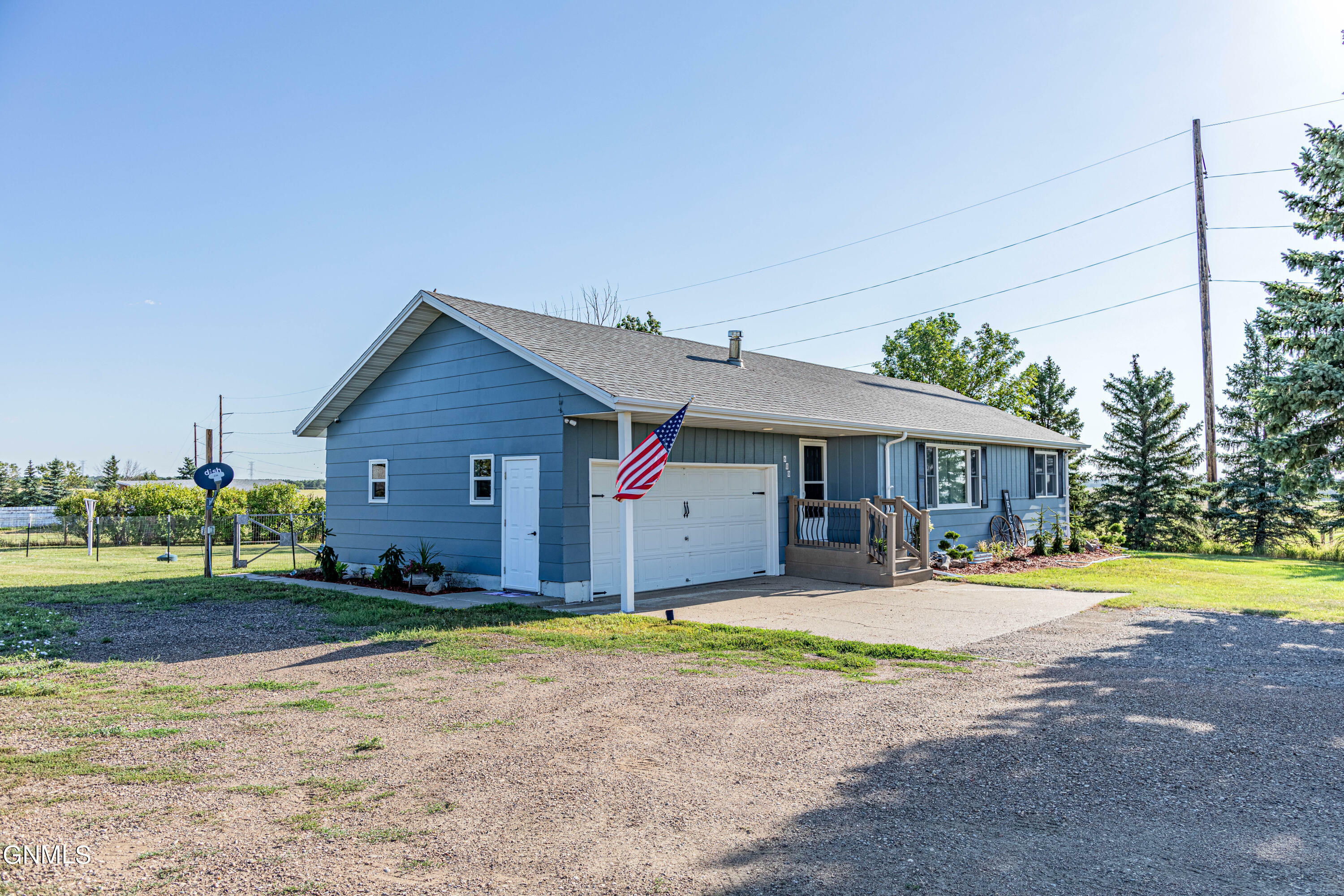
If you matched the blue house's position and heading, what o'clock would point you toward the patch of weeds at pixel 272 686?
The patch of weeds is roughly at 2 o'clock from the blue house.

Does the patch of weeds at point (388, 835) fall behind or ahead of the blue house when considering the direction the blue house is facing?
ahead

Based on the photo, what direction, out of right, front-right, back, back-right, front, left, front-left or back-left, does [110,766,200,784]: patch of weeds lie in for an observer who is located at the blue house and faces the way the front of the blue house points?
front-right

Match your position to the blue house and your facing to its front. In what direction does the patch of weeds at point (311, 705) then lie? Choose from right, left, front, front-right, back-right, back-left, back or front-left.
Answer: front-right

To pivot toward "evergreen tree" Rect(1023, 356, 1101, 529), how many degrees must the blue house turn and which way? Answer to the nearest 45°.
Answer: approximately 90° to its left

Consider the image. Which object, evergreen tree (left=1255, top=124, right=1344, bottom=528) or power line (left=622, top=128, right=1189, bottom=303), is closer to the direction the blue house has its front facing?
the evergreen tree

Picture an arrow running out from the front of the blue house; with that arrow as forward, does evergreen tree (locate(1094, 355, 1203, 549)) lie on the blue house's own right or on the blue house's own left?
on the blue house's own left

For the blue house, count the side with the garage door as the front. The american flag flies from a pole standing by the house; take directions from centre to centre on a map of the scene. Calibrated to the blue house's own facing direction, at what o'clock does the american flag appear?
The american flag is roughly at 1 o'clock from the blue house.

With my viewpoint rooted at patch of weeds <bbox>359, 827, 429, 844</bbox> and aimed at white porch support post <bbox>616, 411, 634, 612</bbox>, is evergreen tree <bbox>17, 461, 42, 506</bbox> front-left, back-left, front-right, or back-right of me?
front-left

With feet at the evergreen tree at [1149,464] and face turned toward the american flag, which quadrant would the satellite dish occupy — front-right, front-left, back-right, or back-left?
front-right

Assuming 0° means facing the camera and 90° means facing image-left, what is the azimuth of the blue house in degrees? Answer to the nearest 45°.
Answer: approximately 315°
